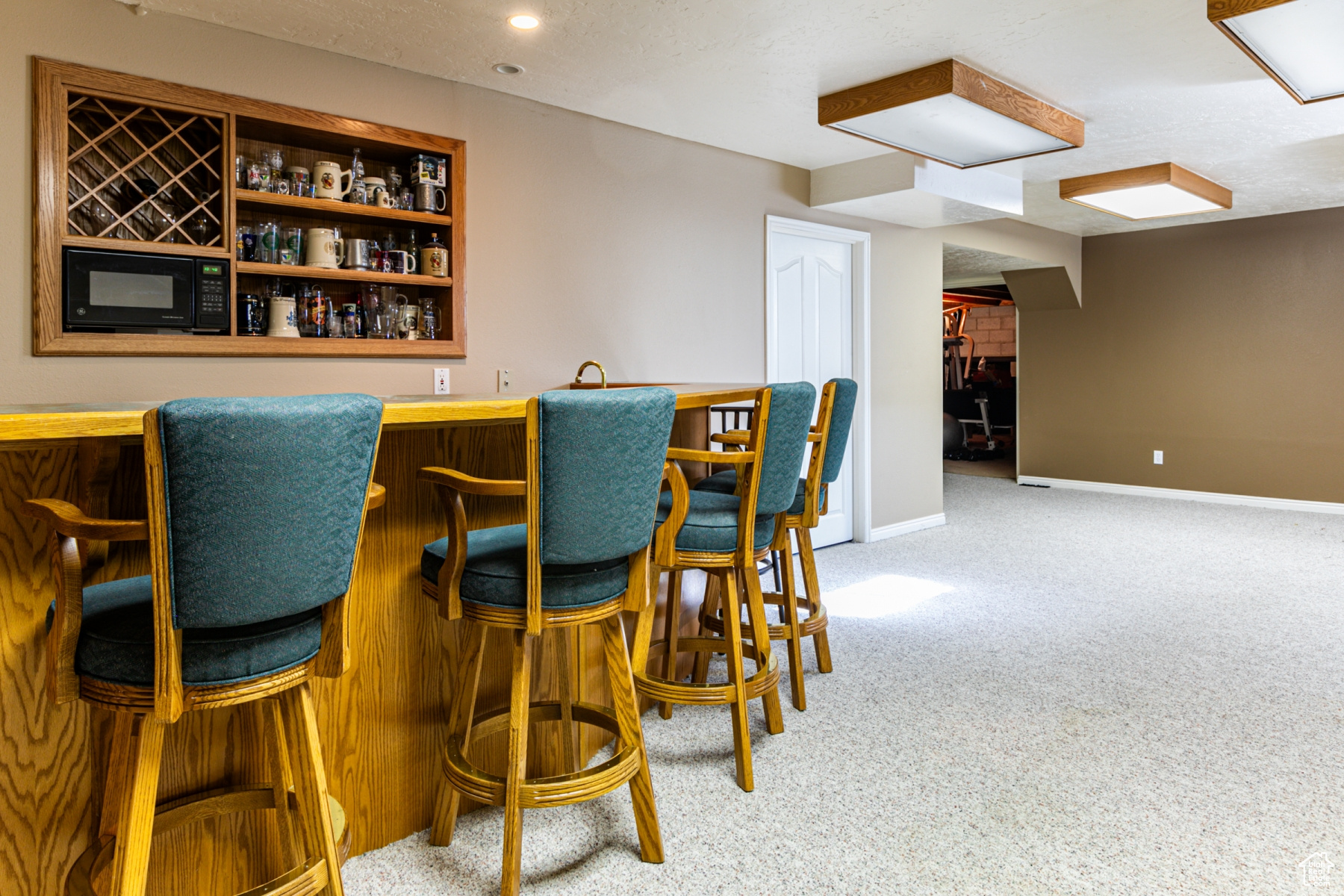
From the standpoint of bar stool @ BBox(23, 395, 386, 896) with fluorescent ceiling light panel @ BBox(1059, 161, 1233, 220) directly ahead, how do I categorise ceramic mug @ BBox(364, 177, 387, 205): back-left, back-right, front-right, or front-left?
front-left

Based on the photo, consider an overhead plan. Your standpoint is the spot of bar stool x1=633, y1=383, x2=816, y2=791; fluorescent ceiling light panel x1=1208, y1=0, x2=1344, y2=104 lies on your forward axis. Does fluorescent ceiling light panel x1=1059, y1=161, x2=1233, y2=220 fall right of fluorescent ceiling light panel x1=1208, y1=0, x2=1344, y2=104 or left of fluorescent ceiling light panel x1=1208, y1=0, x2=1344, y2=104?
left

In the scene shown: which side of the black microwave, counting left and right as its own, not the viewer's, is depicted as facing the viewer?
front

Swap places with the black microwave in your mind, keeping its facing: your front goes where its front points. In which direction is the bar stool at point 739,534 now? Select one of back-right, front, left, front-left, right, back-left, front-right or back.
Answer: front-left

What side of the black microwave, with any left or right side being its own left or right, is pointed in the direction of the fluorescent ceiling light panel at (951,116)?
left

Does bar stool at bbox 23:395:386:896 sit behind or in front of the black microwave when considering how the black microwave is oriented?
in front
